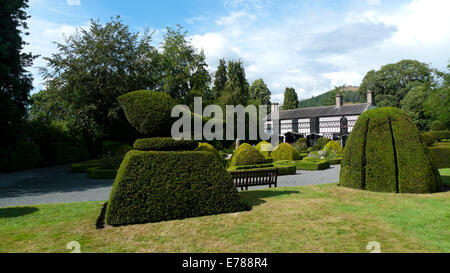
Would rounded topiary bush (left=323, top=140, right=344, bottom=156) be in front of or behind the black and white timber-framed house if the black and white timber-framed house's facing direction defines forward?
in front

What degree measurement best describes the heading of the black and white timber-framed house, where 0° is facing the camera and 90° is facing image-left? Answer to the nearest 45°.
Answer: approximately 45°
